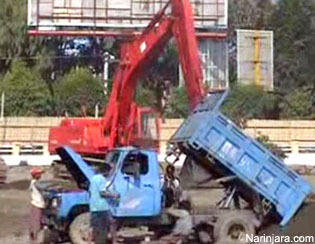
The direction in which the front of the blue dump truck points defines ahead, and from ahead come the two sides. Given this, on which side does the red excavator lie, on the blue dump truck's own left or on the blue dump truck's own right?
on the blue dump truck's own right

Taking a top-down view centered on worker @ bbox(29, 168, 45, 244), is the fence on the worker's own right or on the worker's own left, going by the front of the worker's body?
on the worker's own left

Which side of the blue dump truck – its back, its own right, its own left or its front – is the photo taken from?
left

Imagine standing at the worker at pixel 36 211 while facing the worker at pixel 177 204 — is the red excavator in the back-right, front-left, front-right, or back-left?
front-left

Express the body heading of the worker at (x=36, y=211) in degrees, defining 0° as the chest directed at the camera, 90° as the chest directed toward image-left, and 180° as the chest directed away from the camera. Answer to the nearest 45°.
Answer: approximately 270°

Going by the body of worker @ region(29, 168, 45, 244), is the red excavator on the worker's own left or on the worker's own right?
on the worker's own left
